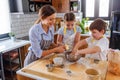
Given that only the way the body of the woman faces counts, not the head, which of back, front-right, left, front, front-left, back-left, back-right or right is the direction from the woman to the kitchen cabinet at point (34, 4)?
back-left

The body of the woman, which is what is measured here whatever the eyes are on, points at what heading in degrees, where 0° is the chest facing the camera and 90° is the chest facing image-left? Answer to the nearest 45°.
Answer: approximately 315°

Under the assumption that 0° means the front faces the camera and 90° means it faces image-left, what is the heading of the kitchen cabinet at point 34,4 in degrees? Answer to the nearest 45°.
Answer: approximately 0°

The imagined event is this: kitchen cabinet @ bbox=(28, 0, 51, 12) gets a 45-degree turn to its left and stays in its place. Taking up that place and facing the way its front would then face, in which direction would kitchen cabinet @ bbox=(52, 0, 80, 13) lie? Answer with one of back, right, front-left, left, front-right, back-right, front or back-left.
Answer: left

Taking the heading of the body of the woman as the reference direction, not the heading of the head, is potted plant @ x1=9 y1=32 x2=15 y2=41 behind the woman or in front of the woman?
behind

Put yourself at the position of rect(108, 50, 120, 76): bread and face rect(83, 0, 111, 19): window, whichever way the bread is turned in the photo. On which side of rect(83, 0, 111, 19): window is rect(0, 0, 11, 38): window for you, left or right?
left

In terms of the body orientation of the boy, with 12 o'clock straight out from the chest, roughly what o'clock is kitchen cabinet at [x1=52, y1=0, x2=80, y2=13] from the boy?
The kitchen cabinet is roughly at 4 o'clock from the boy.

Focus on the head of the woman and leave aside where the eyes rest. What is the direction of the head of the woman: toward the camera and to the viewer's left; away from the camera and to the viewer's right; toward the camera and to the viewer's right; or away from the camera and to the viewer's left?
toward the camera and to the viewer's right

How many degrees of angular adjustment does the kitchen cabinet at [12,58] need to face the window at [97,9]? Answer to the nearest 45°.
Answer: approximately 90° to its left
